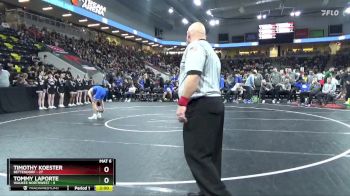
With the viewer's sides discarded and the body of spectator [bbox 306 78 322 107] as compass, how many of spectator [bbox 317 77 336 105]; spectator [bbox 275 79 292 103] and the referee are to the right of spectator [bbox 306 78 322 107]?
1

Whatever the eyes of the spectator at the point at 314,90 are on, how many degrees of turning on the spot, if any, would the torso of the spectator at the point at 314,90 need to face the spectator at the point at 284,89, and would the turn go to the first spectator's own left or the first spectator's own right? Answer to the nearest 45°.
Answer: approximately 90° to the first spectator's own right

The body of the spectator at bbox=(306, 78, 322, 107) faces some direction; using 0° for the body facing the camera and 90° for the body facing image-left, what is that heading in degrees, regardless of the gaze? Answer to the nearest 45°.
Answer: approximately 45°

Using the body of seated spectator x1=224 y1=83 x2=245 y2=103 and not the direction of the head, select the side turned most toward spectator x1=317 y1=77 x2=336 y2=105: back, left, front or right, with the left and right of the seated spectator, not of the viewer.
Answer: left

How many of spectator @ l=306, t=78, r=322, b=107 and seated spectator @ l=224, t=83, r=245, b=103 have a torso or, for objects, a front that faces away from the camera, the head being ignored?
0

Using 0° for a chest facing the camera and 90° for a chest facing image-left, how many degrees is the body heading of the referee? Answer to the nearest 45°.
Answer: approximately 135°

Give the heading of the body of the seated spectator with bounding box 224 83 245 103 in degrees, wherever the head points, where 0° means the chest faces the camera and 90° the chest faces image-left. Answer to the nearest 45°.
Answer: approximately 45°

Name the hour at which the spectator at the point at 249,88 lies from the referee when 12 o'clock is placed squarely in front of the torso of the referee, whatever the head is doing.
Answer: The spectator is roughly at 2 o'clock from the referee.

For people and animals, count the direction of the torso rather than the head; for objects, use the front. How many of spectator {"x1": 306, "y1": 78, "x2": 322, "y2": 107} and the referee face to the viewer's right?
0

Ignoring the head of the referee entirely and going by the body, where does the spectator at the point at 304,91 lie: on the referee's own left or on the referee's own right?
on the referee's own right

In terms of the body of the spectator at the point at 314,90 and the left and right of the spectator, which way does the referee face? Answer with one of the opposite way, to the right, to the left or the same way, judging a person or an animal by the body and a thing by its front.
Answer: to the right

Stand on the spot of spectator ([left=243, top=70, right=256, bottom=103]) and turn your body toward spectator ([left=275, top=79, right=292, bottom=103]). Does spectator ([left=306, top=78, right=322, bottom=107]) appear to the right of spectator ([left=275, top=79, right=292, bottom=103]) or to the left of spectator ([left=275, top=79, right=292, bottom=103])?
right
